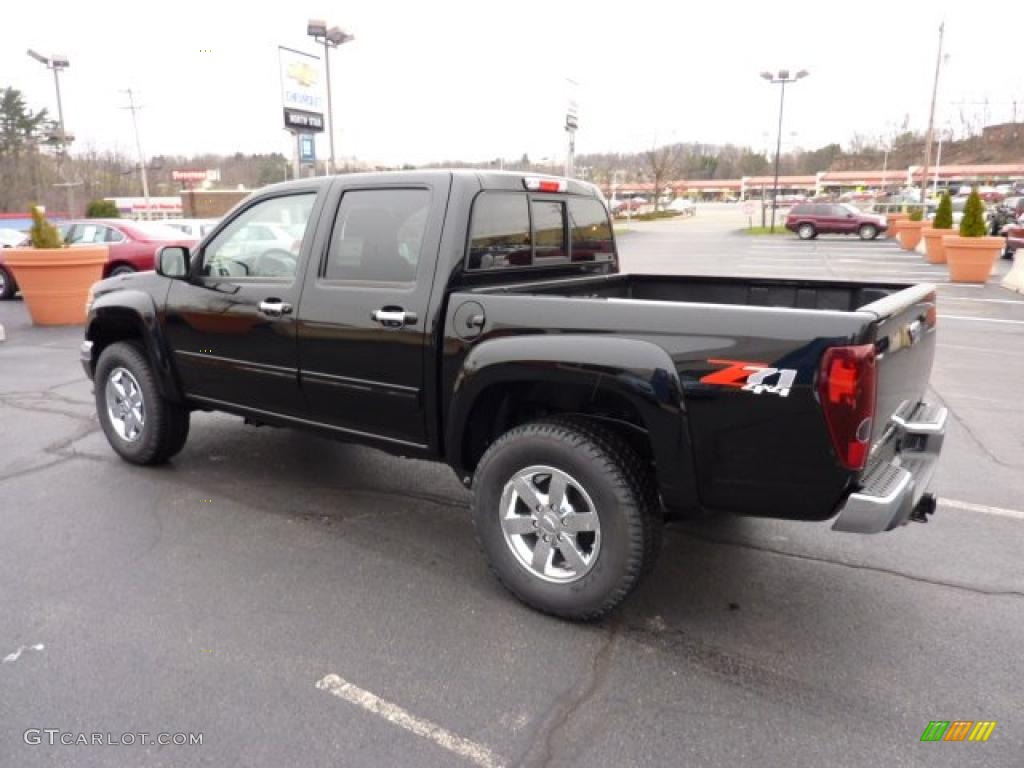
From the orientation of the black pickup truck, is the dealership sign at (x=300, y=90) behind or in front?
in front

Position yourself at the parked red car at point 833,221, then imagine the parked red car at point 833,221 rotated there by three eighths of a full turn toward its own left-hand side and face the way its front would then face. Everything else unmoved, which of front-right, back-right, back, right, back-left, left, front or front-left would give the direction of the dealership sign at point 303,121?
left

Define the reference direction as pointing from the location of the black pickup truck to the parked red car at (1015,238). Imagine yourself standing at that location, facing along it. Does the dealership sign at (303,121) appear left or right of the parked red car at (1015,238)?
left

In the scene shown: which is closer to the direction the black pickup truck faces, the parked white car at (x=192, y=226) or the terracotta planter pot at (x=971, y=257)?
the parked white car

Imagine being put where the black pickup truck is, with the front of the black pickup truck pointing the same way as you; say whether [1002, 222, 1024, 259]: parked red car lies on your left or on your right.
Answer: on your right

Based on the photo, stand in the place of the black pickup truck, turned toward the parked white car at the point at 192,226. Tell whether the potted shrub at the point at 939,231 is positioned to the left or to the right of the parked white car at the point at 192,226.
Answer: right

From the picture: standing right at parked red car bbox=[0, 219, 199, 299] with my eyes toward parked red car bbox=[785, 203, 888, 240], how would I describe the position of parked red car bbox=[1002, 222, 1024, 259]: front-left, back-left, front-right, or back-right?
front-right

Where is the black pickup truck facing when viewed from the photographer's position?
facing away from the viewer and to the left of the viewer

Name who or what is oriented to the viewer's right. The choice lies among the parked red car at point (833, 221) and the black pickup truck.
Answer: the parked red car

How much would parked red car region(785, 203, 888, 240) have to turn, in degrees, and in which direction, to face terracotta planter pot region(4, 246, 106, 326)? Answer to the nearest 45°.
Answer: approximately 90° to its right

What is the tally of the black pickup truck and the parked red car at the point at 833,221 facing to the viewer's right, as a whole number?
1

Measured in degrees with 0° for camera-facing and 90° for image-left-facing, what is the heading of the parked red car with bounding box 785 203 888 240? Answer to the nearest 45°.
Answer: approximately 270°

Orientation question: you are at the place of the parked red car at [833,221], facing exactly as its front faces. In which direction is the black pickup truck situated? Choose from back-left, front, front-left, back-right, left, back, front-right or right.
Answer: right

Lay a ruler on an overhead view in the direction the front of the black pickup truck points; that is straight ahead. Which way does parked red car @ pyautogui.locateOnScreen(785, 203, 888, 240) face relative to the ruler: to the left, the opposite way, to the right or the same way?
the opposite way

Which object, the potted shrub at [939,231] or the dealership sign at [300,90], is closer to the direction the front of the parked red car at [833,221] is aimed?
the potted shrub

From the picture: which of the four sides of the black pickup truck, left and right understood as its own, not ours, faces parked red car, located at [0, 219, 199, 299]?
front

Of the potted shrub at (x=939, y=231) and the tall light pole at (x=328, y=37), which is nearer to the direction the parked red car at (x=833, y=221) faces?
the potted shrub

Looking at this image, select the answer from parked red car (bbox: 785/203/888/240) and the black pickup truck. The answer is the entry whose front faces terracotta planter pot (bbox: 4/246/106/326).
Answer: the black pickup truck
